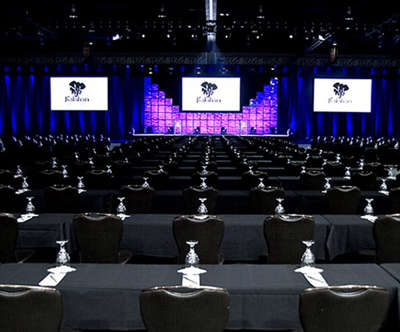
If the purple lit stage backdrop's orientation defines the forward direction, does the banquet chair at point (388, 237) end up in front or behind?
in front

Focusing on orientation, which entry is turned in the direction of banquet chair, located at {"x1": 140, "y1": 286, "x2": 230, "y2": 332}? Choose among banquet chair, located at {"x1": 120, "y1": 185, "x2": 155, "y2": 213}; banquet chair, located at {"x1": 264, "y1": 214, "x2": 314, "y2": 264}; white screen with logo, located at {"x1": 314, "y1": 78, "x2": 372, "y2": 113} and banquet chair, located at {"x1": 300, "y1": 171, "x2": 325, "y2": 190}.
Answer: the white screen with logo

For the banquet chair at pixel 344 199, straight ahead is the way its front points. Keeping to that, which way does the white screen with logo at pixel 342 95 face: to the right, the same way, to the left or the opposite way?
the opposite way

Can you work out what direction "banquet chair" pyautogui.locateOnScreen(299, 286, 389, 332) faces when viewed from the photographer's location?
facing away from the viewer

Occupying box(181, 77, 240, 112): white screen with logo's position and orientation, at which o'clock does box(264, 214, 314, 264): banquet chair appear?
The banquet chair is roughly at 12 o'clock from the white screen with logo.

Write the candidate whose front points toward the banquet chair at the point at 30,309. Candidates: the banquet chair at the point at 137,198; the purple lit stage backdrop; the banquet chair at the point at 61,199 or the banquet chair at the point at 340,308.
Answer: the purple lit stage backdrop

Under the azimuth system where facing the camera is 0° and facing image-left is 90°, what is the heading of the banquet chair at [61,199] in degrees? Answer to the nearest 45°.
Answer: approximately 180°

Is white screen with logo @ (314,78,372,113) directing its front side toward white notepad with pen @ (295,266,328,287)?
yes

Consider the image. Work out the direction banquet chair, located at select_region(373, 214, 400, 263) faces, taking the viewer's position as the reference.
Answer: facing away from the viewer

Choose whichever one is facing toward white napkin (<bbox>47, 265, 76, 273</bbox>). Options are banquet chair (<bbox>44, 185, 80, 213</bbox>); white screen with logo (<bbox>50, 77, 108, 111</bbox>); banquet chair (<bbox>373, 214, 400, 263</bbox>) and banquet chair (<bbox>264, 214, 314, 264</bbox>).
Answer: the white screen with logo

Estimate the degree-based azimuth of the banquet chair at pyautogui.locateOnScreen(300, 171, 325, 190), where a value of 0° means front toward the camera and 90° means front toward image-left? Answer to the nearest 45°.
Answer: approximately 180°

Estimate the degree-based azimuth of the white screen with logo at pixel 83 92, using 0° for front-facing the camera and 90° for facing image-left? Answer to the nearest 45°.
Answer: approximately 0°

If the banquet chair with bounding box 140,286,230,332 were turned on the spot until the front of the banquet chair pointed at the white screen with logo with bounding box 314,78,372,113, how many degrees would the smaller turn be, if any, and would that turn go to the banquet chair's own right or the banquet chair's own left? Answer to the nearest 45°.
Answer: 0° — it already faces it

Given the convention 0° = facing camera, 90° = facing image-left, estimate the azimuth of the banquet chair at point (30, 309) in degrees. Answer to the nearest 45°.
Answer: approximately 180°

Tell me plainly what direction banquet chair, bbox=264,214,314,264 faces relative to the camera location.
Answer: facing away from the viewer
